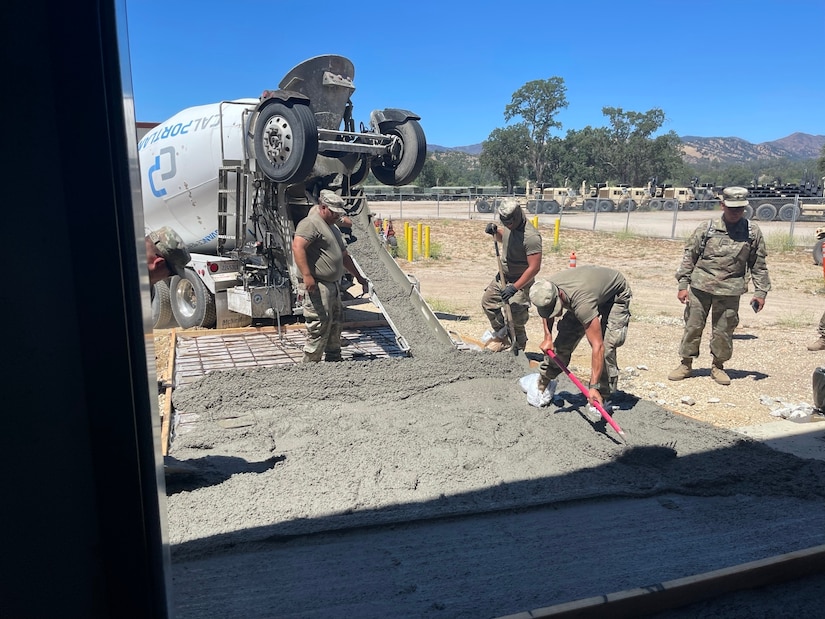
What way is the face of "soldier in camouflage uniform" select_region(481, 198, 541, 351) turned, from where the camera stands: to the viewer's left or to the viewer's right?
to the viewer's left

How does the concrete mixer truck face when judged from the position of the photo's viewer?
facing away from the viewer and to the left of the viewer

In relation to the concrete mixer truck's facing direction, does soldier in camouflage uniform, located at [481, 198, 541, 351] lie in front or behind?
behind

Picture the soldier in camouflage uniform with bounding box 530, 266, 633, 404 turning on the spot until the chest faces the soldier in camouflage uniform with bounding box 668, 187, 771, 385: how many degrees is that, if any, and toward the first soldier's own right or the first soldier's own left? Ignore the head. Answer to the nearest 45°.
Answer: approximately 180°

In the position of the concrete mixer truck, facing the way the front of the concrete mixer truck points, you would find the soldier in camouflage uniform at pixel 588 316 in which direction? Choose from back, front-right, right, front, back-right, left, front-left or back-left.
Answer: back

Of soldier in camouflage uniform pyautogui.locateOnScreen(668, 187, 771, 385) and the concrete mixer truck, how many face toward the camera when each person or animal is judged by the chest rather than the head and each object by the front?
1
